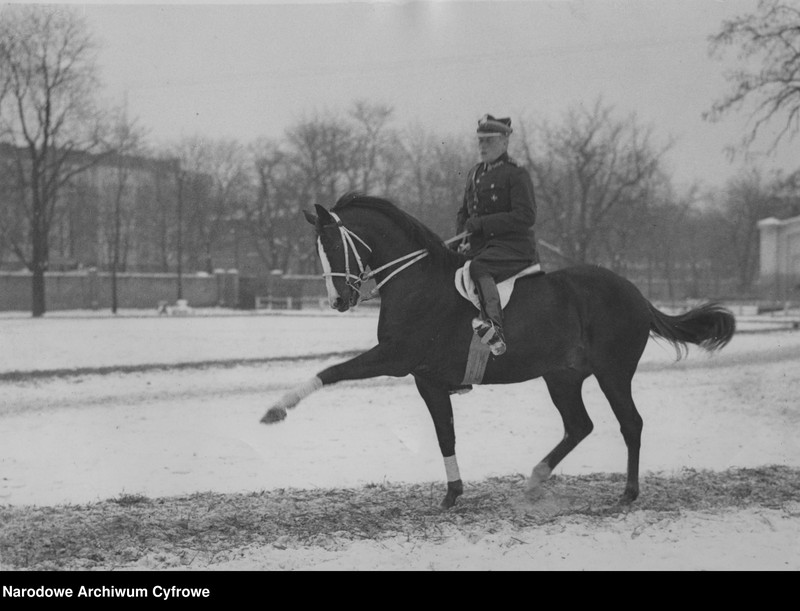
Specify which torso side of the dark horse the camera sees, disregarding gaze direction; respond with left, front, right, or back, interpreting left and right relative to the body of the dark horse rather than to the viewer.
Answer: left

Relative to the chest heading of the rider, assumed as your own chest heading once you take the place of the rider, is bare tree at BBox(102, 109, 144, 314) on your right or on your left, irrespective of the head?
on your right

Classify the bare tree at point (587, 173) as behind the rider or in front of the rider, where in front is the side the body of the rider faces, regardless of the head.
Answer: behind

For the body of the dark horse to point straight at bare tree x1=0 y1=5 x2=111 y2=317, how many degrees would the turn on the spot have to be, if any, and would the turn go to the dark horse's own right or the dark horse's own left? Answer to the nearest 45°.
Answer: approximately 45° to the dark horse's own right

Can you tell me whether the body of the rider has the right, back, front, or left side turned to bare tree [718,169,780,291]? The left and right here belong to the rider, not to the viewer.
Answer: back

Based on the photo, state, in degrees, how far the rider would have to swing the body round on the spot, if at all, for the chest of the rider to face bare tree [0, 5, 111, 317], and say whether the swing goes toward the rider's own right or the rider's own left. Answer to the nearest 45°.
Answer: approximately 90° to the rider's own right

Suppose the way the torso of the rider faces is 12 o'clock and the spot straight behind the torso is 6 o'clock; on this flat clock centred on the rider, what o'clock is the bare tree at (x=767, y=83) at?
The bare tree is roughly at 6 o'clock from the rider.

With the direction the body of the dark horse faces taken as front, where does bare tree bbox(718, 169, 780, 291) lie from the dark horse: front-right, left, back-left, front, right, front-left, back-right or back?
back-right

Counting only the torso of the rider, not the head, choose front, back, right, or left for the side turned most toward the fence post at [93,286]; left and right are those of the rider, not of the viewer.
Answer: right

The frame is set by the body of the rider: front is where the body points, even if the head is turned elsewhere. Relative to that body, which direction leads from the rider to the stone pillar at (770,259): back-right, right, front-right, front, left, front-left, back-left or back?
back

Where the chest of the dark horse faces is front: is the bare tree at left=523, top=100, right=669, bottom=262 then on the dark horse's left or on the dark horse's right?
on the dark horse's right

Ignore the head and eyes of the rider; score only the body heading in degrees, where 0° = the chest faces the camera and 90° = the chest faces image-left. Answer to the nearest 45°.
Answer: approximately 45°
